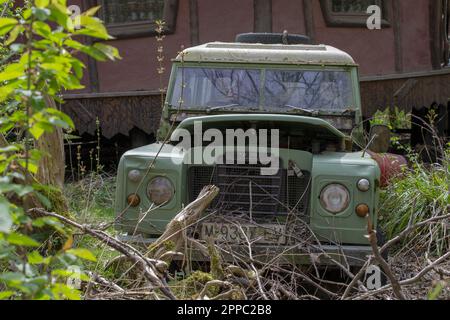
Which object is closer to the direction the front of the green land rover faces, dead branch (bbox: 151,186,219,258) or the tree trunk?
the dead branch

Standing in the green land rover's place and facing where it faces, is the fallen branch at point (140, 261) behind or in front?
in front

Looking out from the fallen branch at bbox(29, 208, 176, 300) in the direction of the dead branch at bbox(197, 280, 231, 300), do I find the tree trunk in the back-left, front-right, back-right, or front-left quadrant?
back-left

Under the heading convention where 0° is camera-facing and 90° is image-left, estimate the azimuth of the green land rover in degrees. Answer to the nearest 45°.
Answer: approximately 0°

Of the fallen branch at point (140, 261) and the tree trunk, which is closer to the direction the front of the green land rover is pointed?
the fallen branch

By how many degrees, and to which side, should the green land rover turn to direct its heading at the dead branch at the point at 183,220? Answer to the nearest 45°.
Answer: approximately 45° to its right

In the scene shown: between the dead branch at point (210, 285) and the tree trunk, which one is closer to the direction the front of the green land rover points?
the dead branch

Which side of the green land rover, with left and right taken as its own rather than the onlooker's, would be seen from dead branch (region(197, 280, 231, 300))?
front

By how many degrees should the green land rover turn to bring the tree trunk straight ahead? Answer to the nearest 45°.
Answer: approximately 90° to its right
